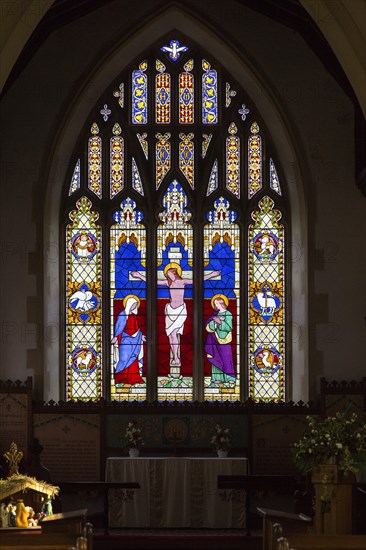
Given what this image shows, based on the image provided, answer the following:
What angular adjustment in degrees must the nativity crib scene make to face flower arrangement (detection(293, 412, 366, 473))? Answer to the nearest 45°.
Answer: approximately 90° to its left

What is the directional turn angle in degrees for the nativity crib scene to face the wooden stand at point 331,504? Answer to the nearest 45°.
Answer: approximately 90° to its left

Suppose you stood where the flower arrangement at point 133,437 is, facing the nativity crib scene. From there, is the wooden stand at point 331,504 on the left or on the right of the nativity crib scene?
left

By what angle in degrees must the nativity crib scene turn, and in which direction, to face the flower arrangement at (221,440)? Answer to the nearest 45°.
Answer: approximately 135° to its left

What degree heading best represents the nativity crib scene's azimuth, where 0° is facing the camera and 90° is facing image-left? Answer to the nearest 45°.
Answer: approximately 0°

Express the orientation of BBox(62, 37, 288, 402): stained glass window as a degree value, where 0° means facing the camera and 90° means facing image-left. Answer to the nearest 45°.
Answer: approximately 0°

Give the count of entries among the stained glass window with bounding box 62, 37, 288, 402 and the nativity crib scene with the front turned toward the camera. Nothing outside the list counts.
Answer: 2

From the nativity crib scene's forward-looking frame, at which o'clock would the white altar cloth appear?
The white altar cloth is roughly at 7 o'clock from the nativity crib scene.
